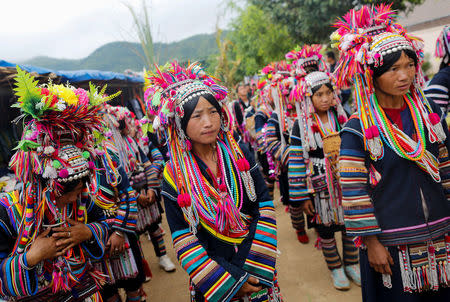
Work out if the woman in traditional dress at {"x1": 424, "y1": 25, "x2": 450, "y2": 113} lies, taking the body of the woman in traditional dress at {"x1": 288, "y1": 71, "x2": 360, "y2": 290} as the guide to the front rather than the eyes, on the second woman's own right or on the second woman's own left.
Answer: on the second woman's own left

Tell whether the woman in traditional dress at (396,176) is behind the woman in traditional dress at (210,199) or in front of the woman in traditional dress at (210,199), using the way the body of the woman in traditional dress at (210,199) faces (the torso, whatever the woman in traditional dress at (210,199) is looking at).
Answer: in front

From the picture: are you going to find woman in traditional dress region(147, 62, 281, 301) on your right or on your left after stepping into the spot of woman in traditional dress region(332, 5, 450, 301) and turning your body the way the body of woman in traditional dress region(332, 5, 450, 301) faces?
on your right

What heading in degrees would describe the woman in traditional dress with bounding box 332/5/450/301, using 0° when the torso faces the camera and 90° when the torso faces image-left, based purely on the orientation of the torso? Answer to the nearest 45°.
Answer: approximately 315°

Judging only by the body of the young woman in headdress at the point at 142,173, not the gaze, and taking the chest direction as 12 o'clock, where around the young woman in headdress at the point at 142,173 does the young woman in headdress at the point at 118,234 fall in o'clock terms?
the young woman in headdress at the point at 118,234 is roughly at 2 o'clock from the young woman in headdress at the point at 142,173.
